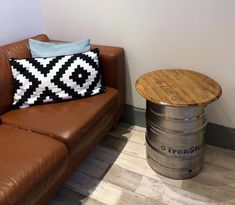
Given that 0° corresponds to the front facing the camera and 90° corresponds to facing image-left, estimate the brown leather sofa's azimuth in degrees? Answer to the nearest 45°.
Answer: approximately 315°

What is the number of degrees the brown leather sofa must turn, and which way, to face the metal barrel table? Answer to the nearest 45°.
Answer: approximately 45° to its left
